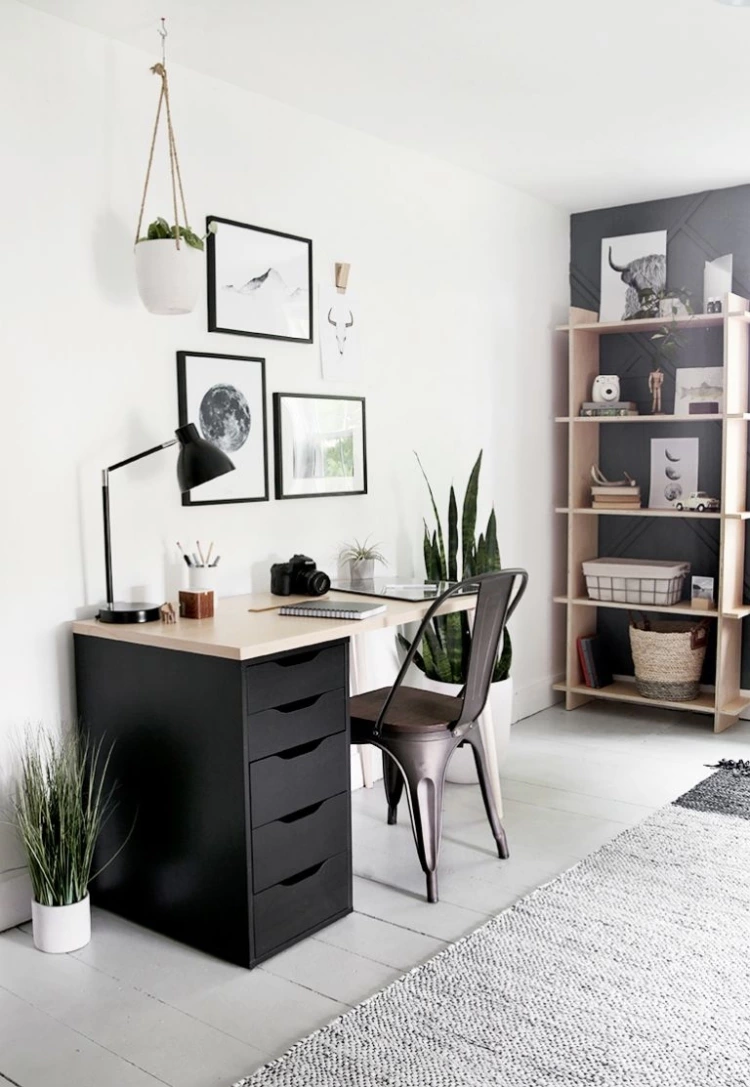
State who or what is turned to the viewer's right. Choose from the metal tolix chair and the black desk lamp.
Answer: the black desk lamp

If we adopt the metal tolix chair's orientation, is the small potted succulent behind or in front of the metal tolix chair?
in front

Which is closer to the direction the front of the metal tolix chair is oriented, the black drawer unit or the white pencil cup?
the white pencil cup

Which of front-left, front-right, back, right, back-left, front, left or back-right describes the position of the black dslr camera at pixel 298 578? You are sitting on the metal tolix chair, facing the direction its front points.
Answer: front

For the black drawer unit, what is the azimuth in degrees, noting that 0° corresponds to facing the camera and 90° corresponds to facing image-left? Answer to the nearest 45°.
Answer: approximately 315°

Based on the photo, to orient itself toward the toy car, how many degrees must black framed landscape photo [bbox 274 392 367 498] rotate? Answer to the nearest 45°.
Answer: approximately 90° to its left

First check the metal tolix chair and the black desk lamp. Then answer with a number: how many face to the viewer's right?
1

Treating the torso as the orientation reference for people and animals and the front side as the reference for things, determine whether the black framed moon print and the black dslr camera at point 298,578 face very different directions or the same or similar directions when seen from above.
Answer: same or similar directions

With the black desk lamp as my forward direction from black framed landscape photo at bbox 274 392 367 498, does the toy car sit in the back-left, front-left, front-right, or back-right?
back-left

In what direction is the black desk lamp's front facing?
to the viewer's right

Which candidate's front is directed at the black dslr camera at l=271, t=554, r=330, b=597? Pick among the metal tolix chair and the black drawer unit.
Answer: the metal tolix chair

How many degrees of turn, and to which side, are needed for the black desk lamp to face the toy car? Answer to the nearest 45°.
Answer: approximately 45° to its left

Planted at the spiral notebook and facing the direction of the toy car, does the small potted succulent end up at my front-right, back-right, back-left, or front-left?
front-left
